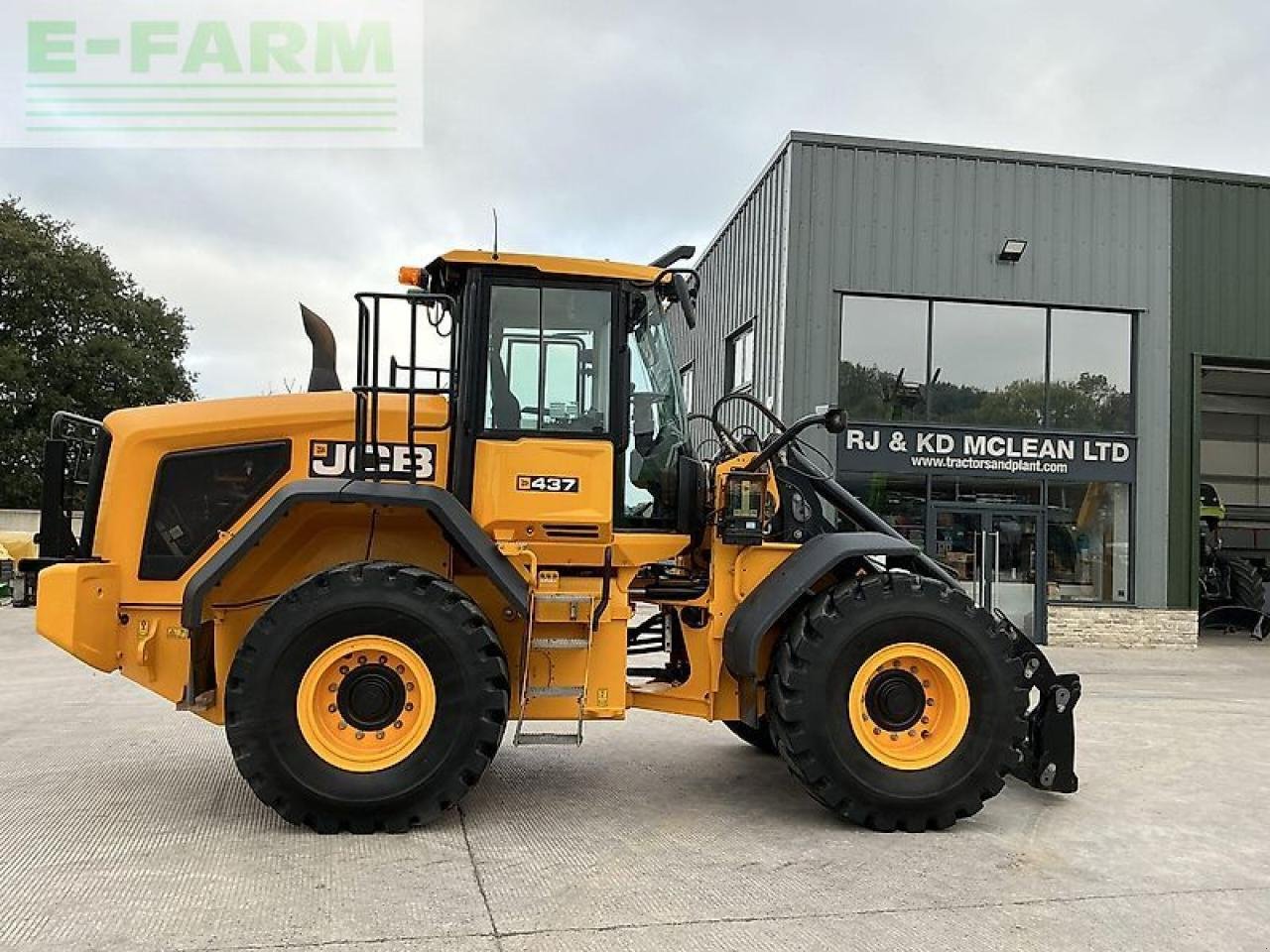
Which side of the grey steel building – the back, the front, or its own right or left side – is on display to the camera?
front

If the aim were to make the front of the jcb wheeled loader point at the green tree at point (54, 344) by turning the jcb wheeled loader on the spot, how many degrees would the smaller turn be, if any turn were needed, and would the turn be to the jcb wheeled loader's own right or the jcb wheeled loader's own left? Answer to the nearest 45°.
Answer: approximately 135° to the jcb wheeled loader's own left

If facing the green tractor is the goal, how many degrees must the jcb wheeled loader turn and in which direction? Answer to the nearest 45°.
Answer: approximately 45° to its left

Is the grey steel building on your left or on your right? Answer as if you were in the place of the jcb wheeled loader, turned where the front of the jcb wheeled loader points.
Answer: on your left

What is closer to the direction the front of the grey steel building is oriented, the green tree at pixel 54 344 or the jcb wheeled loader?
the jcb wheeled loader

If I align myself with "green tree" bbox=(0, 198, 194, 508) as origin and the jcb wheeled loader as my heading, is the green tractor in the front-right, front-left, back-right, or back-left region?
front-left

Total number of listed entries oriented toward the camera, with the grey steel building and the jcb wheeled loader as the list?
1

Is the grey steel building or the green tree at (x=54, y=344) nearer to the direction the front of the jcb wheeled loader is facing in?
the grey steel building

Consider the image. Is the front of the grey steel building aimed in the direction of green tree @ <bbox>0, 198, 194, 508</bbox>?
no

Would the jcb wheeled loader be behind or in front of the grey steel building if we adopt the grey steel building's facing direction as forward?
in front

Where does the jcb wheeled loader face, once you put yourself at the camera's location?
facing to the right of the viewer

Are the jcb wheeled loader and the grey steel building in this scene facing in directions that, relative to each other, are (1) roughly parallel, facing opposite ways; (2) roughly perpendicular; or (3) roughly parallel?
roughly perpendicular

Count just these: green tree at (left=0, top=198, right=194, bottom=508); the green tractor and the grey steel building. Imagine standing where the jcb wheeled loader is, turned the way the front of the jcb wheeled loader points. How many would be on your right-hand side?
0
